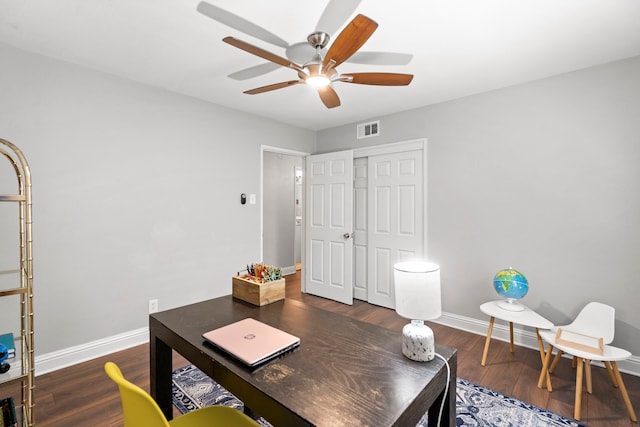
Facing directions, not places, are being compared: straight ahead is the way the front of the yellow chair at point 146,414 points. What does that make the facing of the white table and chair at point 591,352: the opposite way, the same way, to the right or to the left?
the opposite way

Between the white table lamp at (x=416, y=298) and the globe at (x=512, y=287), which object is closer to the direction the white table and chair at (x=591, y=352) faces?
the white table lamp

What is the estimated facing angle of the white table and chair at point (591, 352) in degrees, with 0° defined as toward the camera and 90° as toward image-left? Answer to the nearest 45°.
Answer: approximately 45°

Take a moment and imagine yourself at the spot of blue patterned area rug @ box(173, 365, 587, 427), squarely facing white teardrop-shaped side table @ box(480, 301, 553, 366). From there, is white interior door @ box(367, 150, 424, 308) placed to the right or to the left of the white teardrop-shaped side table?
left

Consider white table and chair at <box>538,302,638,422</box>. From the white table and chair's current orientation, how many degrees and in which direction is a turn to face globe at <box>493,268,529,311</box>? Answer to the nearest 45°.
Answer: approximately 45° to its right

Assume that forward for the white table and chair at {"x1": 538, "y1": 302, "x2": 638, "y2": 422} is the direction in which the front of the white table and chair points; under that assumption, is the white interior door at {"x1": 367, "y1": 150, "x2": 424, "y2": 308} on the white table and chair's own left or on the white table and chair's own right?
on the white table and chair's own right
